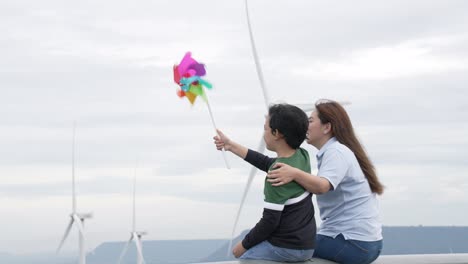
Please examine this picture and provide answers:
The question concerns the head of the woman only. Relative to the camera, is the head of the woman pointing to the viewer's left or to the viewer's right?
to the viewer's left

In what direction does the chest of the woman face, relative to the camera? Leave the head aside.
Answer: to the viewer's left

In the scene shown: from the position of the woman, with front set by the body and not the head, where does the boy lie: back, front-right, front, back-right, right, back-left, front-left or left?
front-left

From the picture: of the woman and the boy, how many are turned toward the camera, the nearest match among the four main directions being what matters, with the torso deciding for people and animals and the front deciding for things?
0

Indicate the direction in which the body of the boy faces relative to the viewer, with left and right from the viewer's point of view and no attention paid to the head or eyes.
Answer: facing away from the viewer and to the left of the viewer

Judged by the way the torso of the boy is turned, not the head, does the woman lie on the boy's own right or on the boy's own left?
on the boy's own right

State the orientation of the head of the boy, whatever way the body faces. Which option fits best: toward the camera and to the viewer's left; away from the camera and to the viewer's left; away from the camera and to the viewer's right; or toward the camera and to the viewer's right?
away from the camera and to the viewer's left
